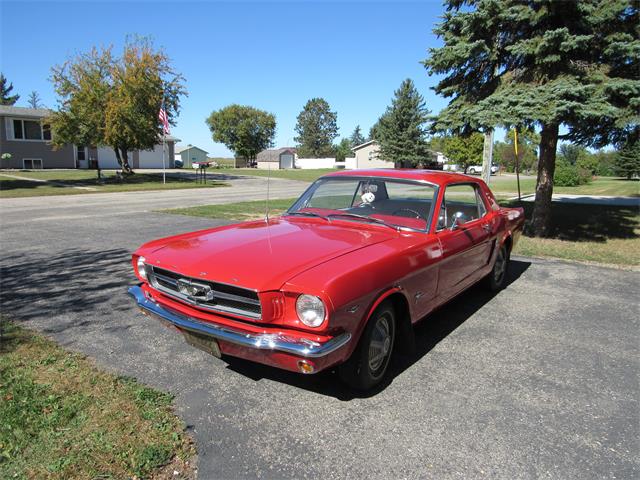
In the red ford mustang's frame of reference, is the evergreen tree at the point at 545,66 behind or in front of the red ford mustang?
behind

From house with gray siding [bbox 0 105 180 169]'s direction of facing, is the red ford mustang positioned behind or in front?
in front

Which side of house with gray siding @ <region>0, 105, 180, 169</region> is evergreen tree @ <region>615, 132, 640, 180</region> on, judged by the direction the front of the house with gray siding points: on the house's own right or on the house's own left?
on the house's own left

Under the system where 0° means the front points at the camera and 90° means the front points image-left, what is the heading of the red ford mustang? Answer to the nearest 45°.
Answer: approximately 45°

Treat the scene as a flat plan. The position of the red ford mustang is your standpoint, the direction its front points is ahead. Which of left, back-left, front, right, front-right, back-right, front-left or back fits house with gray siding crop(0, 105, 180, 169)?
right

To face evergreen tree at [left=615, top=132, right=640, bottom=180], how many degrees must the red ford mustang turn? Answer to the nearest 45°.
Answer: approximately 180°

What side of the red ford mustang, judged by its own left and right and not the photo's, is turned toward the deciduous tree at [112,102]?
right

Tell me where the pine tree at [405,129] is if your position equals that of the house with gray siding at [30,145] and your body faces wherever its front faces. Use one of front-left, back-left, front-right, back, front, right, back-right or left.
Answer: left

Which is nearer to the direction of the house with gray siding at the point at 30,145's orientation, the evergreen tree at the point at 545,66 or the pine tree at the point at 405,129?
the evergreen tree

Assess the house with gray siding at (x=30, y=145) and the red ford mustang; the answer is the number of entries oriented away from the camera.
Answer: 0

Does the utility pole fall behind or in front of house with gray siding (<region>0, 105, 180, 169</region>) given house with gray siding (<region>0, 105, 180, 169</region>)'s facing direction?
in front
